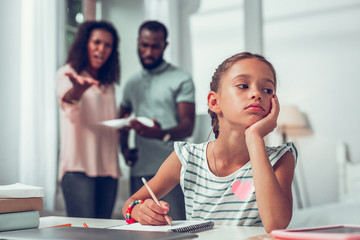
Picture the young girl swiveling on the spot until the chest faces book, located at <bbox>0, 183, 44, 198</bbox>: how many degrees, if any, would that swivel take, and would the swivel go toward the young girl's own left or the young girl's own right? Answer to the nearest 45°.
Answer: approximately 45° to the young girl's own right

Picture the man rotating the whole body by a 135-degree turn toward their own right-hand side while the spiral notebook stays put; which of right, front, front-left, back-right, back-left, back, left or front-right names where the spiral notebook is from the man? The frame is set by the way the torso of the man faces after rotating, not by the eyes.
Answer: back

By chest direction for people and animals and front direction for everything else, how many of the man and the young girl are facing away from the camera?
0

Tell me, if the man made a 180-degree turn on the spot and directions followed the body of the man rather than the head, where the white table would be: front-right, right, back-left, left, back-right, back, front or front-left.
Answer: back-right

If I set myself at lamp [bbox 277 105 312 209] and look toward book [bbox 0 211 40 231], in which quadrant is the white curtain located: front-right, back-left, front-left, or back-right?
front-right

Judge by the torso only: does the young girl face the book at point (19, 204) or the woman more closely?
the book

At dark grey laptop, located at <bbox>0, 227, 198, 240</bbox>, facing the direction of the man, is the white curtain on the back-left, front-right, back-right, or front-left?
front-left

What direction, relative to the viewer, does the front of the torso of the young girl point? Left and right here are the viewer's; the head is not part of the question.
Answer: facing the viewer

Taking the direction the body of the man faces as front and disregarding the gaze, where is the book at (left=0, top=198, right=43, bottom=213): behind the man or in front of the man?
in front

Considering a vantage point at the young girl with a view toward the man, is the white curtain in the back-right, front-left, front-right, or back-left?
front-left

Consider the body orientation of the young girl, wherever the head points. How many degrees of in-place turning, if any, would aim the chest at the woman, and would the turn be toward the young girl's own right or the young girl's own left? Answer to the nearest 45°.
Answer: approximately 135° to the young girl's own right

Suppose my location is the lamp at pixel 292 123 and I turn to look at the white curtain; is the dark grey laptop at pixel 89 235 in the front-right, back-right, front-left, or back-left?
front-left

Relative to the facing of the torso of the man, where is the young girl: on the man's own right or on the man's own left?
on the man's own left

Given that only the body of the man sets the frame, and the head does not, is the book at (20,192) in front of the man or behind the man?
in front

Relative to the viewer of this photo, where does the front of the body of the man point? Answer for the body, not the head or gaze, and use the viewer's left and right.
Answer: facing the viewer and to the left of the viewer

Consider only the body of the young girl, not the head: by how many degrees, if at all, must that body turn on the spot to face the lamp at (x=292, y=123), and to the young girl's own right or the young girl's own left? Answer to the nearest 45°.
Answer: approximately 180°

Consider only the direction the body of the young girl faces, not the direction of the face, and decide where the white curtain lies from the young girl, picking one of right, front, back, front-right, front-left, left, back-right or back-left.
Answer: back-right
